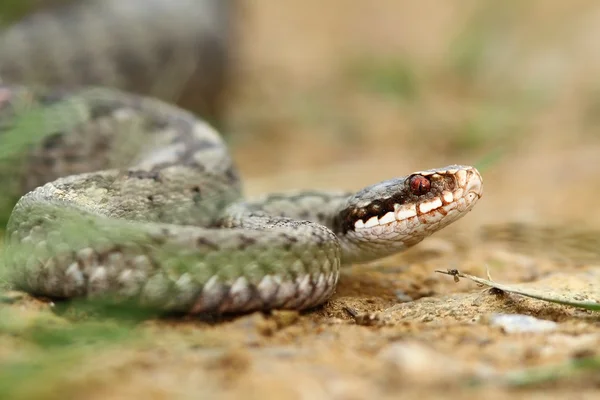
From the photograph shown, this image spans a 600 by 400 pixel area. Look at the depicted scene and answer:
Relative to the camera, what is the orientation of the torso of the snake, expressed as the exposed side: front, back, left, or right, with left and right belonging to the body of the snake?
right
